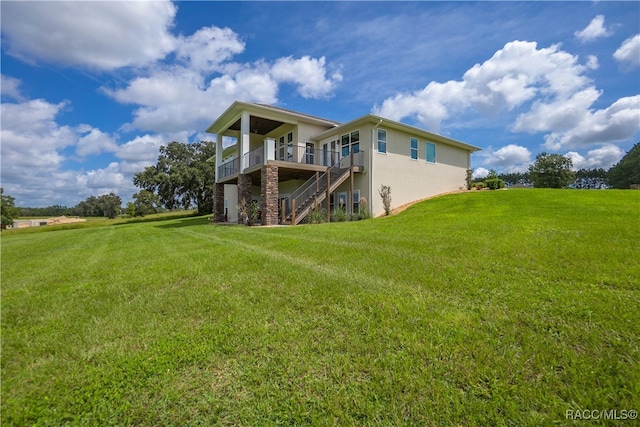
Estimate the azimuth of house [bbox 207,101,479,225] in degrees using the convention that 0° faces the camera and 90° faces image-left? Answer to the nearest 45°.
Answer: approximately 225°

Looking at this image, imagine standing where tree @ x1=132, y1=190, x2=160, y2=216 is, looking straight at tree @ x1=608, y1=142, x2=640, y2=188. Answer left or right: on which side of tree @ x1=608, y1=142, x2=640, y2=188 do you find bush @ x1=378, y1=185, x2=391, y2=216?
right

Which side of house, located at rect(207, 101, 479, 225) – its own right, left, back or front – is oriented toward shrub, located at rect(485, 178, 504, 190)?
front
